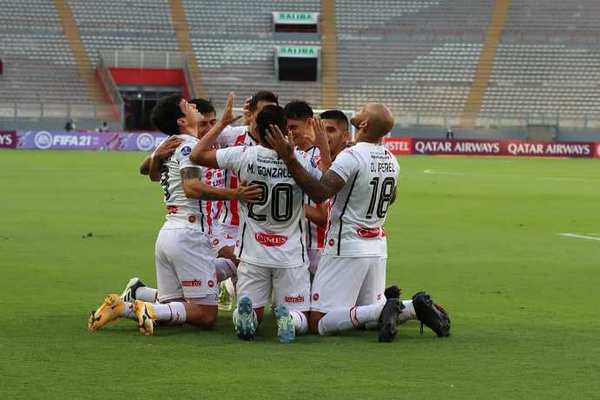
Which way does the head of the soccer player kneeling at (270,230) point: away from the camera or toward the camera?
away from the camera

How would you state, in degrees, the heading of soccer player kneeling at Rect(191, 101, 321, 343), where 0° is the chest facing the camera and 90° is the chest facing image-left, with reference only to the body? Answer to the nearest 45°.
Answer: approximately 180°
